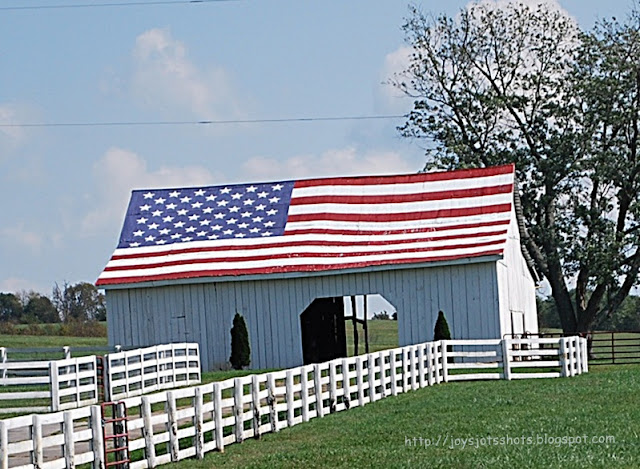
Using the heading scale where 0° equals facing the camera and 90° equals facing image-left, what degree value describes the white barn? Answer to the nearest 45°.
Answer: approximately 0°

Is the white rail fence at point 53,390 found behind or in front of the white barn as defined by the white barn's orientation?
in front

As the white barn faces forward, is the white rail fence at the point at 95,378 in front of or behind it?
in front

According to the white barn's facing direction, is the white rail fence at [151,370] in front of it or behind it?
in front
